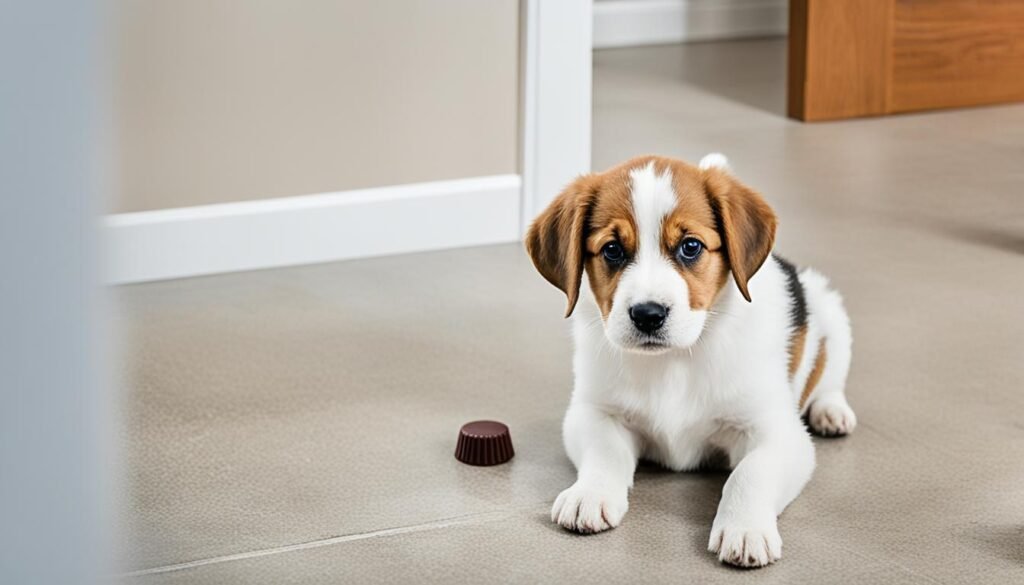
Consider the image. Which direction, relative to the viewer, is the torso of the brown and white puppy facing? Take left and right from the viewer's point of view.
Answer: facing the viewer and to the left of the viewer

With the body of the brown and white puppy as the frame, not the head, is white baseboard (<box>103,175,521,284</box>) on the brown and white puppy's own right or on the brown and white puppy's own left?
on the brown and white puppy's own right

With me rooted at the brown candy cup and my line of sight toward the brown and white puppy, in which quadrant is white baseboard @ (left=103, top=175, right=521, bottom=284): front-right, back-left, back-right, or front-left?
back-left
